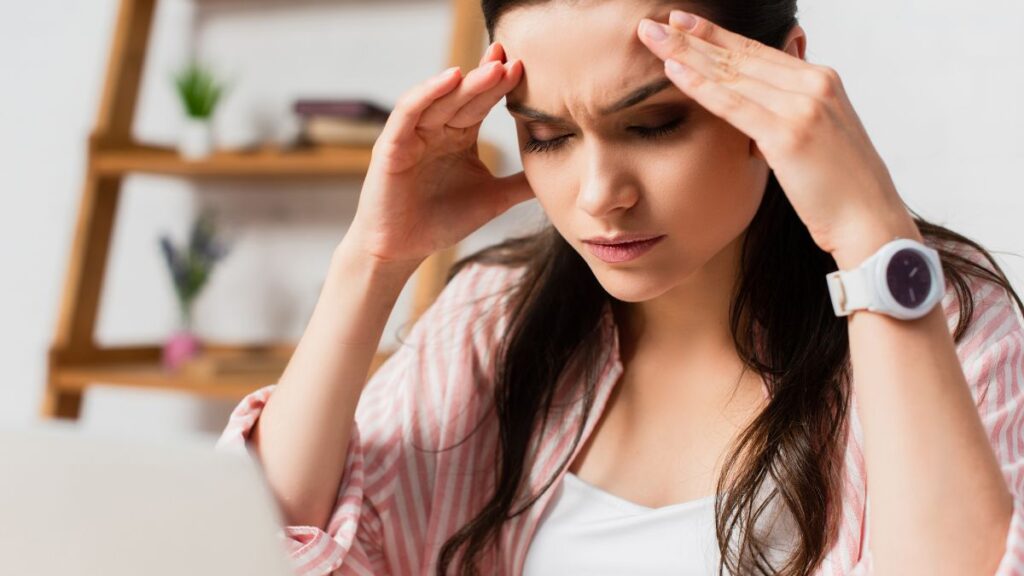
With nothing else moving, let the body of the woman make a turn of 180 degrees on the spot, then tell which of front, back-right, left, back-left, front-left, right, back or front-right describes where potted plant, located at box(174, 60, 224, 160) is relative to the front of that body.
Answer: left

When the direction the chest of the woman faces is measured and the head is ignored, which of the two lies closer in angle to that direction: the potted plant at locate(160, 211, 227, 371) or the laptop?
the laptop

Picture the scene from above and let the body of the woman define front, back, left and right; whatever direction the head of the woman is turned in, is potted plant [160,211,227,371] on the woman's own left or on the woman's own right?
on the woman's own right

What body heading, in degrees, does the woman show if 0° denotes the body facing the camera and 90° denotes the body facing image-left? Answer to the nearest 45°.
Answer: approximately 45°

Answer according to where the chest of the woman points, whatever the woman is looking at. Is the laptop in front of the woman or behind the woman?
in front

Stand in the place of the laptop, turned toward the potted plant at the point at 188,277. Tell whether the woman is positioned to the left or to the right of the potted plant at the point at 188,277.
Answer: right

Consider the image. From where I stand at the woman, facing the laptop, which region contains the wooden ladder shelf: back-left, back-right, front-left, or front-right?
back-right
